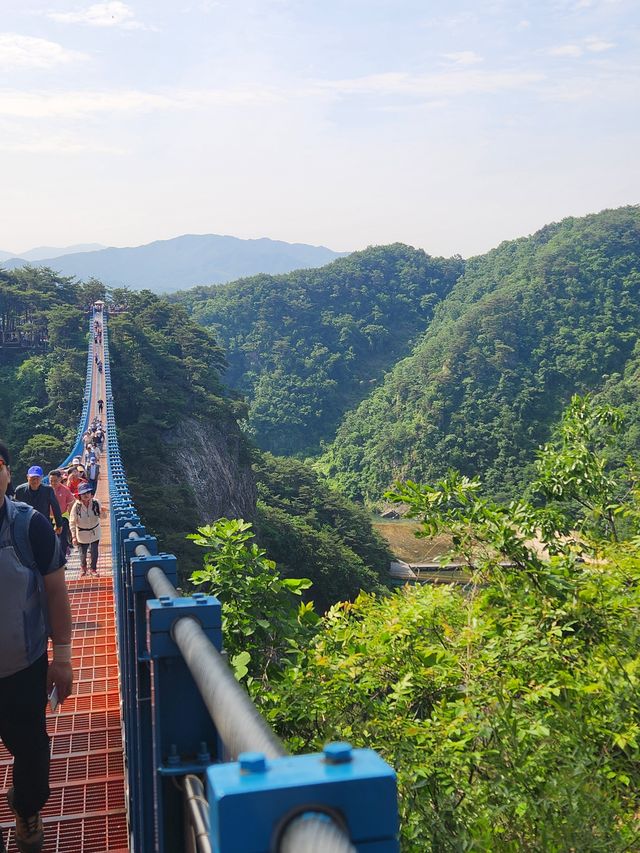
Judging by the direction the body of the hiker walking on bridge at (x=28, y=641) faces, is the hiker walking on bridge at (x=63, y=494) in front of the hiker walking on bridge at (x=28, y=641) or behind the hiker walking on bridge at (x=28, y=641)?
behind

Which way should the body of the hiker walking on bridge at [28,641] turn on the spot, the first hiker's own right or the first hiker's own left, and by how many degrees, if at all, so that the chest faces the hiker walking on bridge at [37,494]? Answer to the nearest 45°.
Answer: approximately 180°

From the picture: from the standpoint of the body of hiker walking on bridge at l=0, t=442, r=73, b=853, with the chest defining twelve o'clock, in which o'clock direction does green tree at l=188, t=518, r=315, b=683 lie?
The green tree is roughly at 7 o'clock from the hiker walking on bridge.

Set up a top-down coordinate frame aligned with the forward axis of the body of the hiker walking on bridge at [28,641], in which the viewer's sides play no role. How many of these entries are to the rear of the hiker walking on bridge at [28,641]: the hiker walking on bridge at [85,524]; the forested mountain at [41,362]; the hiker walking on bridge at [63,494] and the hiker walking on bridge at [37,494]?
4

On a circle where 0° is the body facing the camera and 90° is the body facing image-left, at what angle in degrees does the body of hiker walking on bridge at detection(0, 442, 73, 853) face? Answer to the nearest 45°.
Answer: approximately 0°

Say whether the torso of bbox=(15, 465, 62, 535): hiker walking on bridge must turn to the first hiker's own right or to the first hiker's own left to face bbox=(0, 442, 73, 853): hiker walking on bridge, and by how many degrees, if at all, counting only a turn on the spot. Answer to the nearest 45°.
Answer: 0° — they already face them

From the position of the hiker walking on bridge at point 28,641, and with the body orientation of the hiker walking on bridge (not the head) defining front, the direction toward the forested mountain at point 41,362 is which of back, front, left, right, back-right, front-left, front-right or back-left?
back

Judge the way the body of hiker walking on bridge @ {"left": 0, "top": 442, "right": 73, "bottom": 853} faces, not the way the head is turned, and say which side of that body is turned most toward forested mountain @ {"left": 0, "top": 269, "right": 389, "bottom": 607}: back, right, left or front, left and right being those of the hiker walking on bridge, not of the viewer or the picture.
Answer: back

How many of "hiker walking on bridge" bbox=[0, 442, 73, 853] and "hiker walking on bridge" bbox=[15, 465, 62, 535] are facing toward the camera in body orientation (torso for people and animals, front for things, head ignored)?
2
